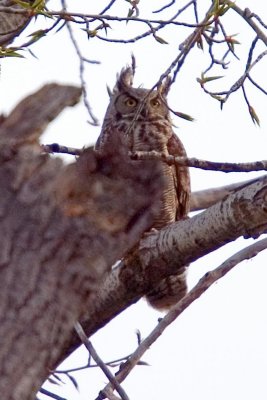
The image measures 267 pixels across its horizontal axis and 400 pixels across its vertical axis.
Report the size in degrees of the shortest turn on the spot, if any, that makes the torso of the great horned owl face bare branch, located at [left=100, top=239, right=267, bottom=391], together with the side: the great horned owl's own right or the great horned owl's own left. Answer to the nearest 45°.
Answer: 0° — it already faces it

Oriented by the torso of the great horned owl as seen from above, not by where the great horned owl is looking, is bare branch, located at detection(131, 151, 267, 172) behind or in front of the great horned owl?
in front

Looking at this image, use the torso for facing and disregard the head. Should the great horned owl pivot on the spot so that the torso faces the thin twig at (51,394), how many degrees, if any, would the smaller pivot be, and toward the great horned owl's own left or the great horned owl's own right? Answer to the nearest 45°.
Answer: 0° — it already faces it

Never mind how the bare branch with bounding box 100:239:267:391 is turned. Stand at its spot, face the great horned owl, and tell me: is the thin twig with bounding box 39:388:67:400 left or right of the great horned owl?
left

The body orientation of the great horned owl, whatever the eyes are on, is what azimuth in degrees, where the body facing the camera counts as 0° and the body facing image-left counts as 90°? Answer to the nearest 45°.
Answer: approximately 0°
